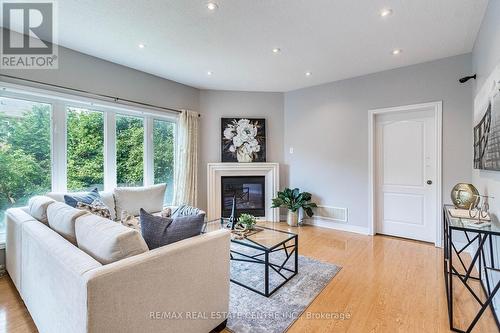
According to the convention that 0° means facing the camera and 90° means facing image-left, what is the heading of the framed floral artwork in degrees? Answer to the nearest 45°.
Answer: approximately 0°

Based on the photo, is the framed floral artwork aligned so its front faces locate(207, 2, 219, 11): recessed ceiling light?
yes

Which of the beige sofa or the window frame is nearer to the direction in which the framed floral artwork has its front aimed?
the beige sofa

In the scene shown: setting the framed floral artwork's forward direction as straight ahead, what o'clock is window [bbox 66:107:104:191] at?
The window is roughly at 2 o'clock from the framed floral artwork.

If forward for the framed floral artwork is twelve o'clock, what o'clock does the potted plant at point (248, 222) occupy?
The potted plant is roughly at 12 o'clock from the framed floral artwork.

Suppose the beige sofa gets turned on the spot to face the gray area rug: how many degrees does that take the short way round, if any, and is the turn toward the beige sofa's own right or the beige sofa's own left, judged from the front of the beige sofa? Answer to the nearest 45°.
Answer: approximately 45° to the beige sofa's own right

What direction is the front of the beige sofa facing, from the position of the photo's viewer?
facing away from the viewer and to the right of the viewer

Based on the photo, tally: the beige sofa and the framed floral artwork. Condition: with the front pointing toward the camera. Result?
1

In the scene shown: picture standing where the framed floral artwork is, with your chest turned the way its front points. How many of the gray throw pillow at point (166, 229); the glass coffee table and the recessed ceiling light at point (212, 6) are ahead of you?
3

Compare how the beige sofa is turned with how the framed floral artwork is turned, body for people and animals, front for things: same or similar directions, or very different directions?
very different directions

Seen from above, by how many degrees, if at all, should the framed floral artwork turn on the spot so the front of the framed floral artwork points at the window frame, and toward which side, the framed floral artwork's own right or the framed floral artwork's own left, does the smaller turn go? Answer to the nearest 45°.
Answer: approximately 45° to the framed floral artwork's own right
